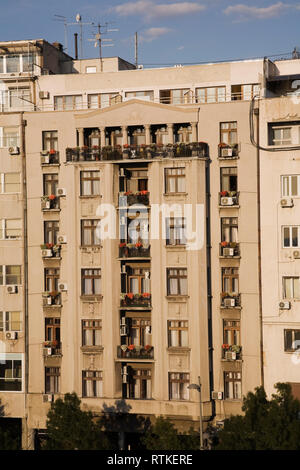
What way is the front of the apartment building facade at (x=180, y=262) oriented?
toward the camera

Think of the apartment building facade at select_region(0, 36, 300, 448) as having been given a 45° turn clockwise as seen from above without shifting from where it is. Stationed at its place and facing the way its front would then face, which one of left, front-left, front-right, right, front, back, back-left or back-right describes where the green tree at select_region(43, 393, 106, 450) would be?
front

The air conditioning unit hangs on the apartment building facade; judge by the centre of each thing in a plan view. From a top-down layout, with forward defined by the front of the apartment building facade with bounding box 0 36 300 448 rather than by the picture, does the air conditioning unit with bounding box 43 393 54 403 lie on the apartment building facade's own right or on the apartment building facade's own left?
on the apartment building facade's own right
